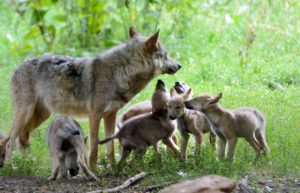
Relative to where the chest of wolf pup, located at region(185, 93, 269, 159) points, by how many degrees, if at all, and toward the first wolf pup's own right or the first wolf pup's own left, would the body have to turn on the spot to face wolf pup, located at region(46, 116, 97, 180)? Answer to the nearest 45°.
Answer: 0° — it already faces it

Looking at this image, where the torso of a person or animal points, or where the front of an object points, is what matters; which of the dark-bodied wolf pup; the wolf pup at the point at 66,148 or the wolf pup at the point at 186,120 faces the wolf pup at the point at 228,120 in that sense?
the dark-bodied wolf pup

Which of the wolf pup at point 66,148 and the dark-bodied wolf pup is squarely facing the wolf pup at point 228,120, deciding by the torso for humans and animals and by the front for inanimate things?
the dark-bodied wolf pup

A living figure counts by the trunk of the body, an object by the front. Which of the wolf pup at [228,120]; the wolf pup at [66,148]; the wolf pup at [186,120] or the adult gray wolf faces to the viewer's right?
the adult gray wolf

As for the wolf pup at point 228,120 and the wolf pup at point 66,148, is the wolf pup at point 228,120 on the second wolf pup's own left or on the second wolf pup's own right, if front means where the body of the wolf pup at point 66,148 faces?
on the second wolf pup's own right

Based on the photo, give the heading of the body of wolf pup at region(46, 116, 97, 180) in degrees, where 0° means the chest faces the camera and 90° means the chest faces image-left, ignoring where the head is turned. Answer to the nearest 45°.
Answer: approximately 180°

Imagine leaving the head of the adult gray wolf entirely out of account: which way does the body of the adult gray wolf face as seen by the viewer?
to the viewer's right

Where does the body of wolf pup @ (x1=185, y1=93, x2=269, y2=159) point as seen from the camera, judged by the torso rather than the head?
to the viewer's left
